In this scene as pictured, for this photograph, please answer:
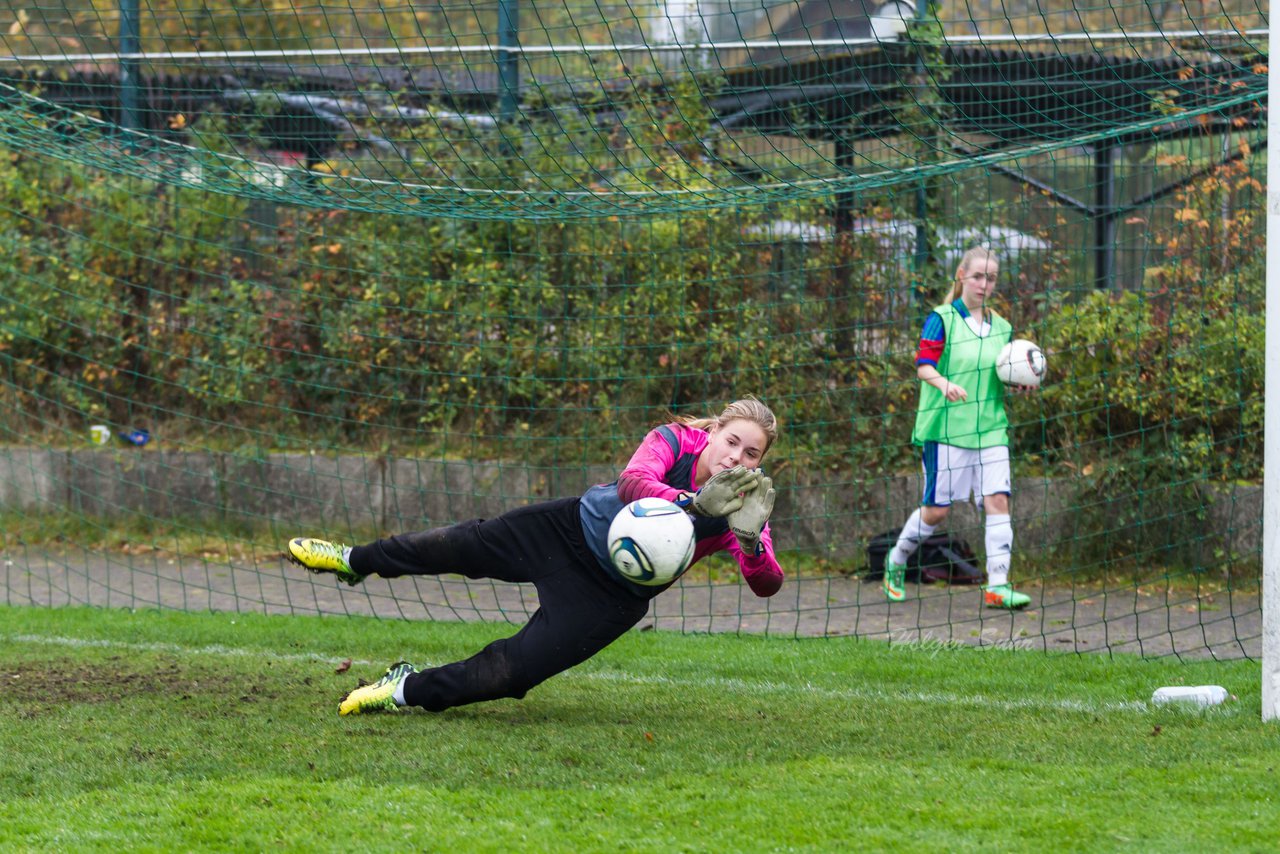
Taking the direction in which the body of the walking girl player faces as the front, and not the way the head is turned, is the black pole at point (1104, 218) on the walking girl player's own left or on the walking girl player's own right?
on the walking girl player's own left

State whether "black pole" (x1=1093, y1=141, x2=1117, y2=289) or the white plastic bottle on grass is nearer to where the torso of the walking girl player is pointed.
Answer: the white plastic bottle on grass

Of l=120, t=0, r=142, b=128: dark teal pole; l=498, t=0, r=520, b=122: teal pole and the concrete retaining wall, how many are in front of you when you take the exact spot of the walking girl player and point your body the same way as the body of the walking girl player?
0

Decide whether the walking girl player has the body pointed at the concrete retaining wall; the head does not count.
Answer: no

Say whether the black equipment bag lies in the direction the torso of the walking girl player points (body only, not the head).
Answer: no

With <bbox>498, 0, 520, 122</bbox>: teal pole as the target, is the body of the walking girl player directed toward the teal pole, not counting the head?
no

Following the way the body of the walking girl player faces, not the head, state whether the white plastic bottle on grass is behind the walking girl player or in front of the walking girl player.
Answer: in front

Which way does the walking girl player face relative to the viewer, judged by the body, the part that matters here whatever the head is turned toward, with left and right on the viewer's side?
facing the viewer and to the right of the viewer

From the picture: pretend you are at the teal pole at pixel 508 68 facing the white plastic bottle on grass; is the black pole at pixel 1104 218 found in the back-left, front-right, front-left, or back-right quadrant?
front-left
